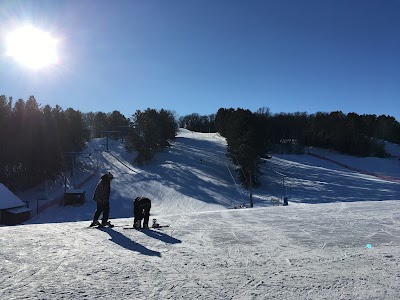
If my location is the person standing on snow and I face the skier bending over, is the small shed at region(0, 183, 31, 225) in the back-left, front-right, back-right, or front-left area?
back-left

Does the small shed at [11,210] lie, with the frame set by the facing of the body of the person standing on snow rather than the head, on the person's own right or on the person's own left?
on the person's own left

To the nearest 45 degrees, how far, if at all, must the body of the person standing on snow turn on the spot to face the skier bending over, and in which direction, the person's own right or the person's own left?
approximately 45° to the person's own right
